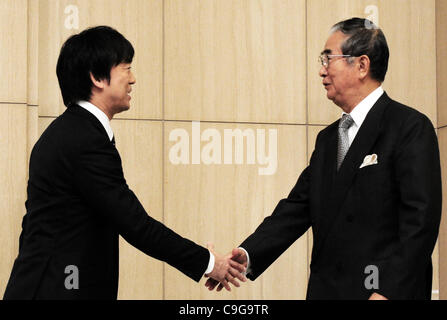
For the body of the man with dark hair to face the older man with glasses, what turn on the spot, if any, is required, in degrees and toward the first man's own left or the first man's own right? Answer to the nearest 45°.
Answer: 0° — they already face them

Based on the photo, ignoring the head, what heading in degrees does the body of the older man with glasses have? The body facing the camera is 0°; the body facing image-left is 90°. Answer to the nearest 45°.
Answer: approximately 45°

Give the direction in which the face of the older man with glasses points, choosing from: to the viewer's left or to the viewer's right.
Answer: to the viewer's left

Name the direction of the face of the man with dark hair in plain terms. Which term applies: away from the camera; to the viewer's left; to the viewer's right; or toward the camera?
to the viewer's right

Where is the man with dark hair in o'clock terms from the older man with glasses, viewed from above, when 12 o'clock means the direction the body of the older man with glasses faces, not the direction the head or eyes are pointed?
The man with dark hair is roughly at 1 o'clock from the older man with glasses.

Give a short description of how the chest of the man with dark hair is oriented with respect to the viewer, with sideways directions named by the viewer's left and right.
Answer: facing to the right of the viewer

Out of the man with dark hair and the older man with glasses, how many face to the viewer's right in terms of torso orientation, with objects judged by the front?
1

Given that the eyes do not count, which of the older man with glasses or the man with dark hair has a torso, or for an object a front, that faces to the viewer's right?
the man with dark hair
